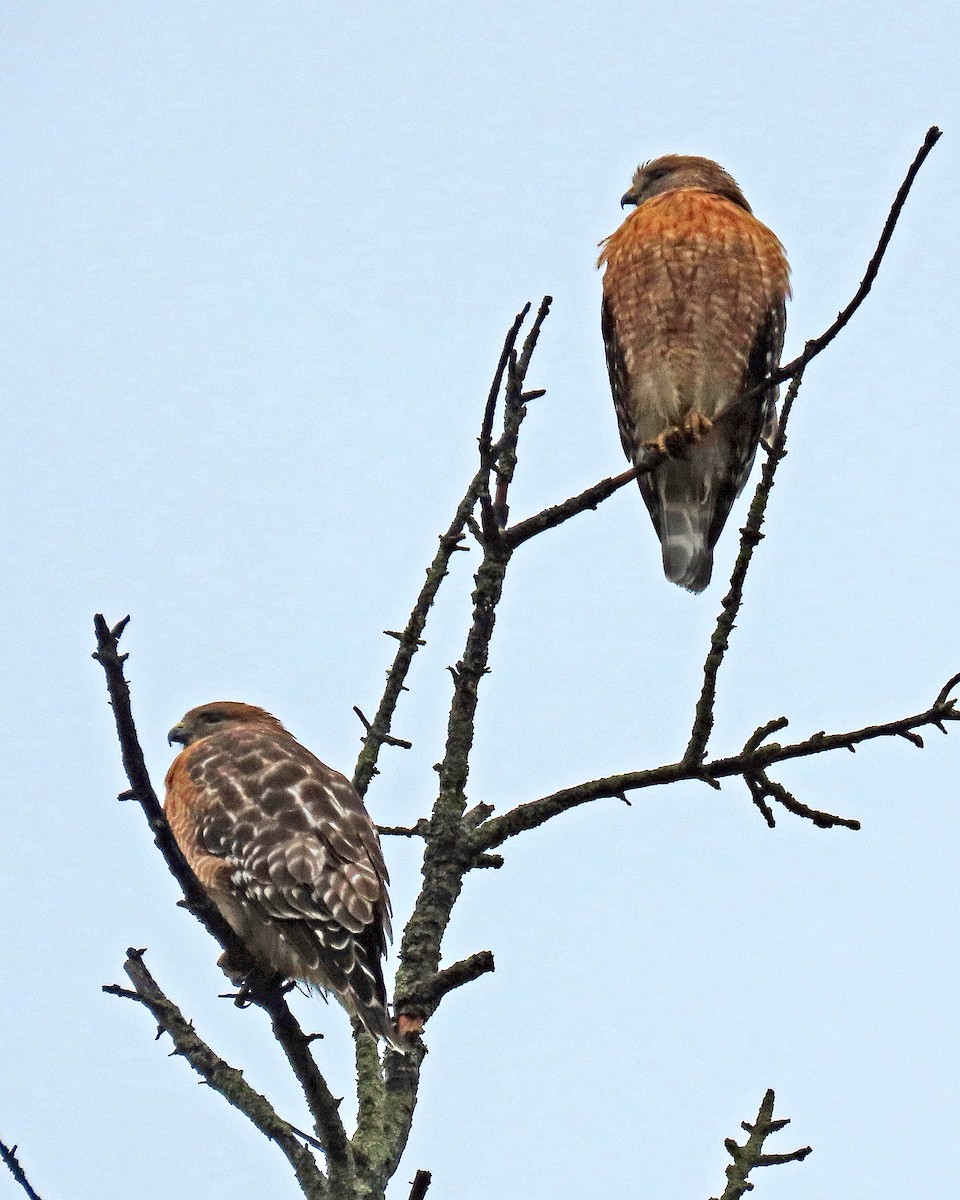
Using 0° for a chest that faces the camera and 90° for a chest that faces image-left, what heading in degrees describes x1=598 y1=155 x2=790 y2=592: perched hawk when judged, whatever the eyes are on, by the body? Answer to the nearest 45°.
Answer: approximately 0°
